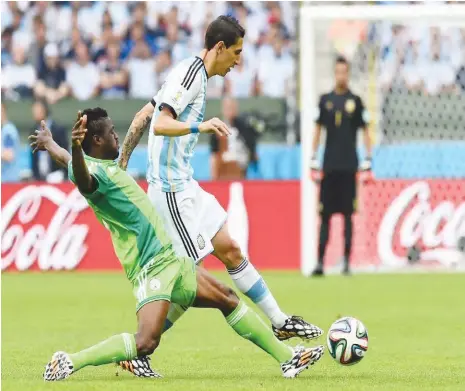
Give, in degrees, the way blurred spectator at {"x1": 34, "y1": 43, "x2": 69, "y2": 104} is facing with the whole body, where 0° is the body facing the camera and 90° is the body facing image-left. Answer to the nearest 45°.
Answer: approximately 0°

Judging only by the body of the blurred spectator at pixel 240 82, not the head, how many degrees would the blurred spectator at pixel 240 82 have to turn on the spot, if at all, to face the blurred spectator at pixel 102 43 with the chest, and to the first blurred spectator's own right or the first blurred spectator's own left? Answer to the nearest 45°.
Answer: approximately 90° to the first blurred spectator's own right

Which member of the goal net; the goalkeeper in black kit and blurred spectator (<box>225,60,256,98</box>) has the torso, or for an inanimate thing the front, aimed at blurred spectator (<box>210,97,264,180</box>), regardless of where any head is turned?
blurred spectator (<box>225,60,256,98</box>)

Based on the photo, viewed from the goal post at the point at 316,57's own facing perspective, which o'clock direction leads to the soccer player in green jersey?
The soccer player in green jersey is roughly at 12 o'clock from the goal post.

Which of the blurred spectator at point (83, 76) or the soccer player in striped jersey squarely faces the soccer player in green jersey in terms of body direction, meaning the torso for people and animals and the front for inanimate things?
the blurred spectator

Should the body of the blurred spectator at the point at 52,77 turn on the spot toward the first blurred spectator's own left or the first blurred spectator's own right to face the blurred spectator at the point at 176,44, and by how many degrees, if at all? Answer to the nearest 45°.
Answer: approximately 90° to the first blurred spectator's own left
